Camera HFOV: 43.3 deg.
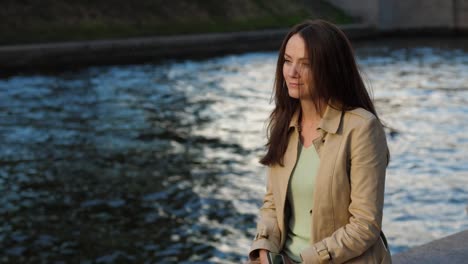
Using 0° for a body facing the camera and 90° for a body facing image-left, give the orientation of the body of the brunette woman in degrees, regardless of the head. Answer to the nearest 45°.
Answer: approximately 45°
